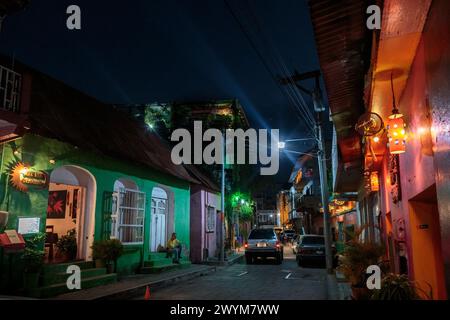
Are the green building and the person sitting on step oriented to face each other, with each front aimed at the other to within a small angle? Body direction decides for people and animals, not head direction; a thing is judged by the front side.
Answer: no

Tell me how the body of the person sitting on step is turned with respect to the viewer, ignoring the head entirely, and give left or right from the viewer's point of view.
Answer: facing the viewer and to the right of the viewer

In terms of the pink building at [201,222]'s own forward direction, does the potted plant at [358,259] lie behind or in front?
in front

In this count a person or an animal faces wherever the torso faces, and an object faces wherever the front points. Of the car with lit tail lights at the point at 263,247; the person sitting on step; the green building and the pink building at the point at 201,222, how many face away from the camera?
1

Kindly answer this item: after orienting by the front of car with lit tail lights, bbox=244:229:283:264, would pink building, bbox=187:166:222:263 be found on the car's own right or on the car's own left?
on the car's own left

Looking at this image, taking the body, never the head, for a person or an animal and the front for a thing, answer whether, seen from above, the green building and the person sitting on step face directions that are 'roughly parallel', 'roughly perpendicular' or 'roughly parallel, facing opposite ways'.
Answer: roughly parallel

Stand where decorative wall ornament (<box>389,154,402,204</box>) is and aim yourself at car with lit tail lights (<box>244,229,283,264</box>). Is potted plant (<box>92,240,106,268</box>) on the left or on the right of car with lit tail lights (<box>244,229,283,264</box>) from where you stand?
left

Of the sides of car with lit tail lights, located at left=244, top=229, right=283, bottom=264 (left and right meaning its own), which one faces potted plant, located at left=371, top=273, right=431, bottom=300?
back

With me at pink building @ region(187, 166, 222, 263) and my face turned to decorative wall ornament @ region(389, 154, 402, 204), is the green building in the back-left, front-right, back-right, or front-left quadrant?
front-right

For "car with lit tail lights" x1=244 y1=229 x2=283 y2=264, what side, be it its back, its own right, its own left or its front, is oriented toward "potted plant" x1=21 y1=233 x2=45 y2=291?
back

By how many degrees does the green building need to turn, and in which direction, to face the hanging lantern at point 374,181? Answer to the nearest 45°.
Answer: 0° — it already faces it

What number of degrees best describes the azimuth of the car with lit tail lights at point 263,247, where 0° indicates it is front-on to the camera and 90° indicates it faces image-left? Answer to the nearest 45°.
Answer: approximately 180°

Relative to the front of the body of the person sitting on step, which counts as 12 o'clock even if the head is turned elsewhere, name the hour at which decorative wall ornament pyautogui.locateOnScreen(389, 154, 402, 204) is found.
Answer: The decorative wall ornament is roughly at 1 o'clock from the person sitting on step.

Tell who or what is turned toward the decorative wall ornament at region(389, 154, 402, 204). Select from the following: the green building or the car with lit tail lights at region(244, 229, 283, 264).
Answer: the green building

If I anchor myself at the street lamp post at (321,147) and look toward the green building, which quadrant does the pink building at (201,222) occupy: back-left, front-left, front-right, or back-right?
front-right

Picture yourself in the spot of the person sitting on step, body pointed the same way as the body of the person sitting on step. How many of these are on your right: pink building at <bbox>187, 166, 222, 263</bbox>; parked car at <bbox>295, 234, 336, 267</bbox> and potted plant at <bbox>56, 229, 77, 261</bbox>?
1

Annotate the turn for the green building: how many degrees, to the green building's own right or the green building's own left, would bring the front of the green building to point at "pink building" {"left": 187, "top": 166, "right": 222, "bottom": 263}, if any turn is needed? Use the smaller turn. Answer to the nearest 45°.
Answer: approximately 90° to the green building's own left

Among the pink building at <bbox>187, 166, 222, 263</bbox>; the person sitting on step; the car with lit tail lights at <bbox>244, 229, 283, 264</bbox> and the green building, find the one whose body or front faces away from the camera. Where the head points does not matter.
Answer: the car with lit tail lights

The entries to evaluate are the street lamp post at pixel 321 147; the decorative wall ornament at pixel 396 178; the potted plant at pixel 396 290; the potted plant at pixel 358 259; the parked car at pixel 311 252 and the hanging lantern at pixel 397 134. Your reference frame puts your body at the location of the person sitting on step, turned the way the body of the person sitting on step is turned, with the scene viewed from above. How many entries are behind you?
0
